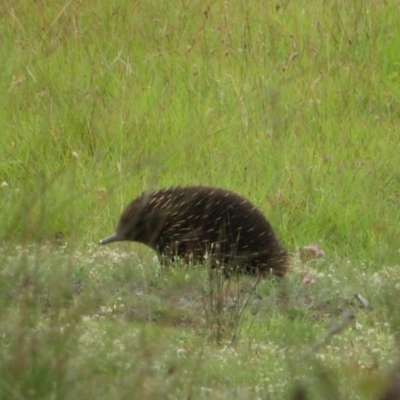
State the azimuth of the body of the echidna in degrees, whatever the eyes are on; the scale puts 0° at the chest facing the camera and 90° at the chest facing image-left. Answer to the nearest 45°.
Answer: approximately 90°
